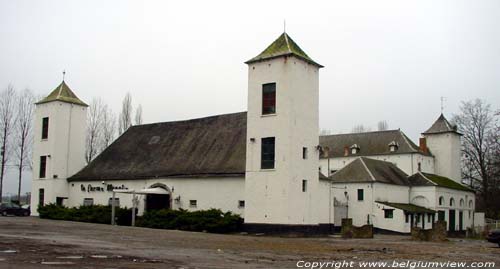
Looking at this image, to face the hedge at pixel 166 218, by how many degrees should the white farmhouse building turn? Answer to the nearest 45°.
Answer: approximately 45° to its right

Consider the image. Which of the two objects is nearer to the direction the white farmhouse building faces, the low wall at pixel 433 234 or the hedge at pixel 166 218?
the hedge

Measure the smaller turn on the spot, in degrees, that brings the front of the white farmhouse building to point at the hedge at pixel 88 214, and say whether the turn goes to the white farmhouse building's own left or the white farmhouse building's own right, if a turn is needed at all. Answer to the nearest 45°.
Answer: approximately 90° to the white farmhouse building's own right

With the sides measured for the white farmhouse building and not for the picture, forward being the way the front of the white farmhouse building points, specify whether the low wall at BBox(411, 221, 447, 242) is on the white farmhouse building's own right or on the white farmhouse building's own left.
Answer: on the white farmhouse building's own left

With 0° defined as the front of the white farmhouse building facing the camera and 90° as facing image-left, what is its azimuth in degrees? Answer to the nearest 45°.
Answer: approximately 45°
